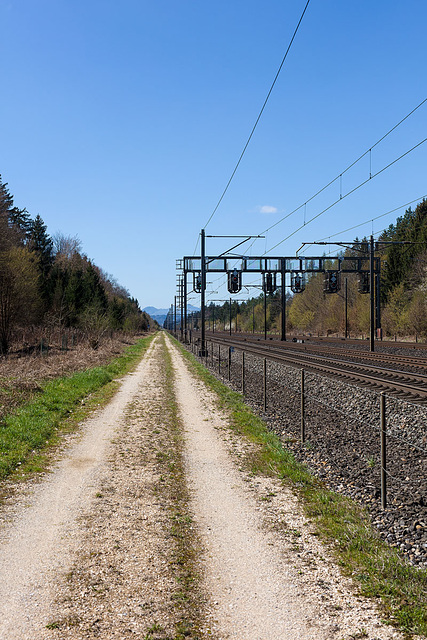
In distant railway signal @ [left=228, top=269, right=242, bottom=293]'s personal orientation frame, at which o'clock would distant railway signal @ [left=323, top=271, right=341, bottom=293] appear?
distant railway signal @ [left=323, top=271, right=341, bottom=293] is roughly at 9 o'clock from distant railway signal @ [left=228, top=269, right=242, bottom=293].

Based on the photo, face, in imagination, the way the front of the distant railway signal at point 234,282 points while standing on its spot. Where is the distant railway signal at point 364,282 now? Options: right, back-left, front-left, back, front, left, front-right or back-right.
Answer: left

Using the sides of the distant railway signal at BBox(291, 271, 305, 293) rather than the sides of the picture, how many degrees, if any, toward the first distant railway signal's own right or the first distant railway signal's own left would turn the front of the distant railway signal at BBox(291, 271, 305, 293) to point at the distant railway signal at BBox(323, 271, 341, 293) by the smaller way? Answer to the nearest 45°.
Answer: approximately 45° to the first distant railway signal's own left

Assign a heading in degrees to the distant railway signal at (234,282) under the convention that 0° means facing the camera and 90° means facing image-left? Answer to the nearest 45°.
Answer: approximately 0°

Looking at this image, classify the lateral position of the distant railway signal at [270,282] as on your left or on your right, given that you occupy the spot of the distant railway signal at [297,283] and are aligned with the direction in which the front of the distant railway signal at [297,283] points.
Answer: on your right

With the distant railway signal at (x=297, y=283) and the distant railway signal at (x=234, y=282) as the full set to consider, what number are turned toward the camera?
2

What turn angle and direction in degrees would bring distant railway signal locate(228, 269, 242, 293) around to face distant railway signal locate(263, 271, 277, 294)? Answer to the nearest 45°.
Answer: approximately 135° to its left
